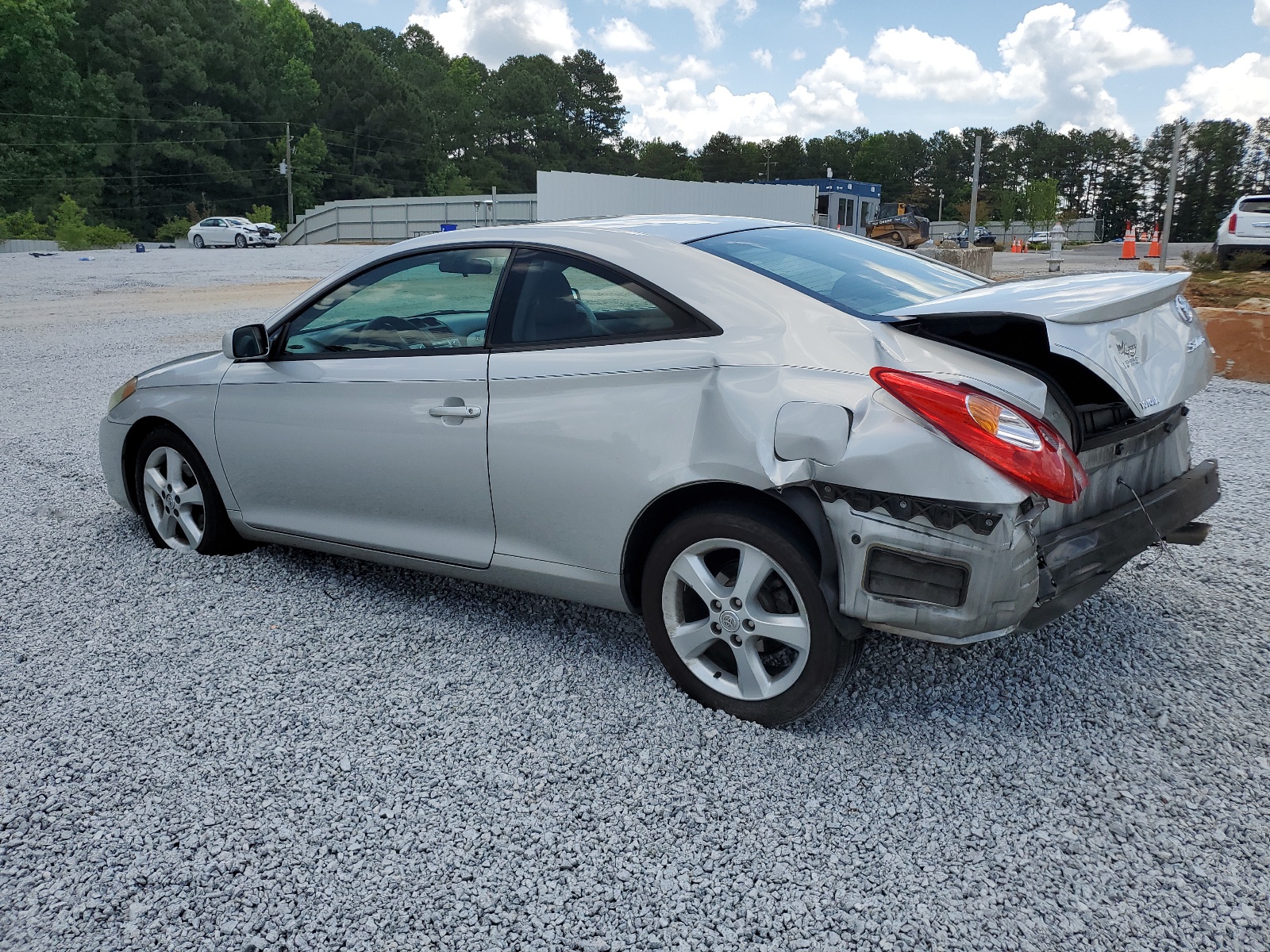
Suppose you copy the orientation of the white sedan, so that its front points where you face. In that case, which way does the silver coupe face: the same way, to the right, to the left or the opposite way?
the opposite way

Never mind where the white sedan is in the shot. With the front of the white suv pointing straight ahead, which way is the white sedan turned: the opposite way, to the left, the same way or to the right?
to the right

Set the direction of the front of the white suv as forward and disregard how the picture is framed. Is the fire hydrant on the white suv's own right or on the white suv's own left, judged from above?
on the white suv's own left

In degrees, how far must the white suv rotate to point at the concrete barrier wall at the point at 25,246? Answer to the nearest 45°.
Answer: approximately 90° to its left

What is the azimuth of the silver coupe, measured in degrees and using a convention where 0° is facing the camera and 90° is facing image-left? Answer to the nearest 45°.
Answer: approximately 135°

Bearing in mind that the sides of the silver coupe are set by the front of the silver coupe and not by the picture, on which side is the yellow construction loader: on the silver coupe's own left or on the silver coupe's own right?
on the silver coupe's own right

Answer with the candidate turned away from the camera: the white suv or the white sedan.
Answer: the white suv

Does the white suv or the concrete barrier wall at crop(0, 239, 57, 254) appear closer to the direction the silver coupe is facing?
the concrete barrier wall

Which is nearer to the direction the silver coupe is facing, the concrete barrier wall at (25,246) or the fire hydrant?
the concrete barrier wall

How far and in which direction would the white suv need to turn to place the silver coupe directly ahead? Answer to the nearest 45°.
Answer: approximately 180°

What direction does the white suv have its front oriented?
away from the camera

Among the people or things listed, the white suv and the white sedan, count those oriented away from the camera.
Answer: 1

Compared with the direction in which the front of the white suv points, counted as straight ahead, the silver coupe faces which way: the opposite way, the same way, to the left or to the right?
to the left
